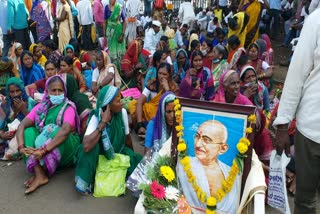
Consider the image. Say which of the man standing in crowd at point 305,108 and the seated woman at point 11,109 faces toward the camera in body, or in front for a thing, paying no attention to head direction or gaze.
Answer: the seated woman

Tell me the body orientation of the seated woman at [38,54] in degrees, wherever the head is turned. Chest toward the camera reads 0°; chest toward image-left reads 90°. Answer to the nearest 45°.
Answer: approximately 315°

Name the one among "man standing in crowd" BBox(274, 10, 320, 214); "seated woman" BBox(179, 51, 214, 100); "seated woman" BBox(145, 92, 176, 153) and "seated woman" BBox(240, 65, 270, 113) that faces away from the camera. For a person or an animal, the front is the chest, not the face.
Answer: the man standing in crowd

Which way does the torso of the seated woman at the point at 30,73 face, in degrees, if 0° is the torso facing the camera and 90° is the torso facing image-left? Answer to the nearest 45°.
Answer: approximately 315°

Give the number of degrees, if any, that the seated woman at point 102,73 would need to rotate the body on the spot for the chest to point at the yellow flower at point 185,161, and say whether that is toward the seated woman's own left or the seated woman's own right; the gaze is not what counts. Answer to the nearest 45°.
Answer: approximately 45° to the seated woman's own left

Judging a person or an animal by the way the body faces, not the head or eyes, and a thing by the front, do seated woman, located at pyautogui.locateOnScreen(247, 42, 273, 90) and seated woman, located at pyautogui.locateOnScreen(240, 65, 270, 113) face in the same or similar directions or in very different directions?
same or similar directions

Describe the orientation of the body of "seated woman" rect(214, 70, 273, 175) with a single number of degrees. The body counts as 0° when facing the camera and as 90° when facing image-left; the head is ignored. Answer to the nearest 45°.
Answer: approximately 315°

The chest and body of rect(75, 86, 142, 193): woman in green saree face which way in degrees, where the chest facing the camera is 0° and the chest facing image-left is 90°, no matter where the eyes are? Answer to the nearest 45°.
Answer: approximately 315°

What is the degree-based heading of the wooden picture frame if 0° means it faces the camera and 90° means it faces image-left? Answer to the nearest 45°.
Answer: approximately 0°

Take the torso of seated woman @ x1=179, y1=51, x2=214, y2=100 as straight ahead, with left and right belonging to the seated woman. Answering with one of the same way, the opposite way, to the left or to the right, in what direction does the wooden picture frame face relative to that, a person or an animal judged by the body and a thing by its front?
the same way

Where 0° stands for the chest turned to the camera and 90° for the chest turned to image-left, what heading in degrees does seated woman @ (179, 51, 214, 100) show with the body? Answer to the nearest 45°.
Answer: approximately 0°

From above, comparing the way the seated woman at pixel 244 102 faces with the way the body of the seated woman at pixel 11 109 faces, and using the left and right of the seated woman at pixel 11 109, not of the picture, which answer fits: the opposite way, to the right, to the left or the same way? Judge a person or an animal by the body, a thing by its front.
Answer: the same way

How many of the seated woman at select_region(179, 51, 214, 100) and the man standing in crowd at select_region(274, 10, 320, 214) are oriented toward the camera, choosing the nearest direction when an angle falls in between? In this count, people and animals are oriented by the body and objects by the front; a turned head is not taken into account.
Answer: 1

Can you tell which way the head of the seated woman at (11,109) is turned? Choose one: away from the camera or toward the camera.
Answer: toward the camera

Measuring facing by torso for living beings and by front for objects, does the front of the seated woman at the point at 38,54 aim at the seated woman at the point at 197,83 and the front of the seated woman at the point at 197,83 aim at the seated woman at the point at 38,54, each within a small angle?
no

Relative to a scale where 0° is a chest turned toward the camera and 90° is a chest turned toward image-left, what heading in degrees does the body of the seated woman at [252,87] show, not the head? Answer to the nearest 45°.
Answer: approximately 45°
